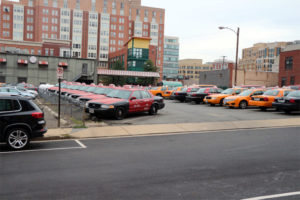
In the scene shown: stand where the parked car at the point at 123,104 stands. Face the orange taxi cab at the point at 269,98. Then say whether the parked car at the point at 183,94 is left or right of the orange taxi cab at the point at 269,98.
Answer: left

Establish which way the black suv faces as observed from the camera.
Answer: facing to the left of the viewer

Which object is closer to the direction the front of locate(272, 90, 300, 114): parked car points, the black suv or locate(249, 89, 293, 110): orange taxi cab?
the orange taxi cab

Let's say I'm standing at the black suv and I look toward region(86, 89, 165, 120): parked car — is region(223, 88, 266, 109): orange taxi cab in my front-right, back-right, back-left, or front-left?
front-right

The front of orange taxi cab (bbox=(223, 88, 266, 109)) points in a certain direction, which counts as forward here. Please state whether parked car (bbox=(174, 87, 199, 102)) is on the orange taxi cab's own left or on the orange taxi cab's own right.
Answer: on the orange taxi cab's own right

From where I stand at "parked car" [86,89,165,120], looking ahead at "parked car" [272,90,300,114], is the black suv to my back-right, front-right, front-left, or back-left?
back-right

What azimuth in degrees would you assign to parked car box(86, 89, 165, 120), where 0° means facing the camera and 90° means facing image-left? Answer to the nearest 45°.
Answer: approximately 45°

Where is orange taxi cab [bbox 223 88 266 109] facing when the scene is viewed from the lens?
facing the viewer and to the left of the viewer
